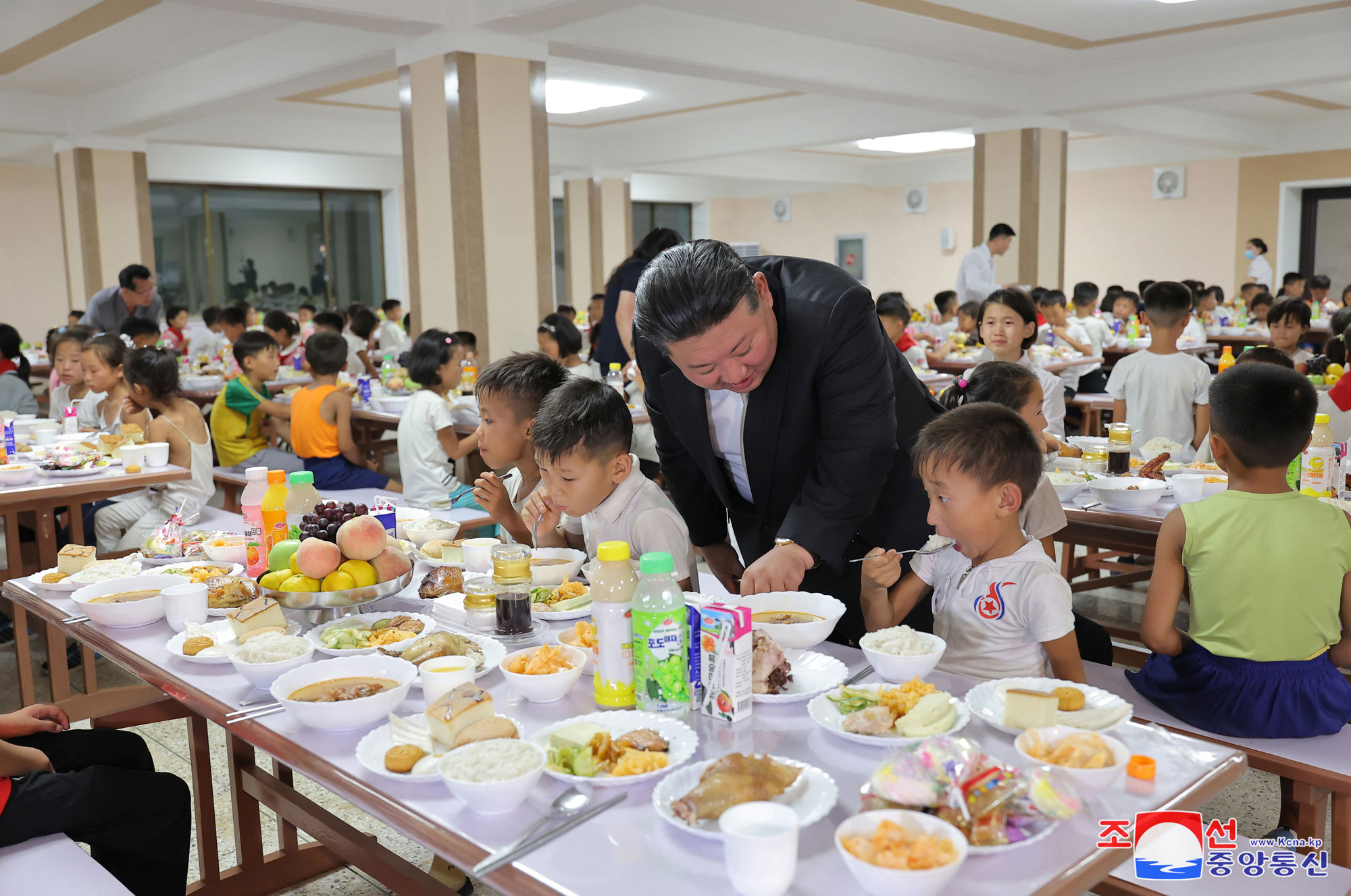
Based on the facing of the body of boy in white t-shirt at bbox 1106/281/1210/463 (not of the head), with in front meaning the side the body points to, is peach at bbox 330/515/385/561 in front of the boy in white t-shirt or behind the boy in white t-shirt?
behind

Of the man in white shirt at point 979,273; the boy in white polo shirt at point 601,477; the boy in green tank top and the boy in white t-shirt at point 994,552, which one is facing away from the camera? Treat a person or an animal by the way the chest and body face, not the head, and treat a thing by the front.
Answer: the boy in green tank top

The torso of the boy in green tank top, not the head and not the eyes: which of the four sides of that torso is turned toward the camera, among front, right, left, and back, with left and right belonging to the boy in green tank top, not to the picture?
back

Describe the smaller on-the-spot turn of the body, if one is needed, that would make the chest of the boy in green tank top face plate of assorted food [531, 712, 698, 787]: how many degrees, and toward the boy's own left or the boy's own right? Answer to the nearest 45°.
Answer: approximately 135° to the boy's own left

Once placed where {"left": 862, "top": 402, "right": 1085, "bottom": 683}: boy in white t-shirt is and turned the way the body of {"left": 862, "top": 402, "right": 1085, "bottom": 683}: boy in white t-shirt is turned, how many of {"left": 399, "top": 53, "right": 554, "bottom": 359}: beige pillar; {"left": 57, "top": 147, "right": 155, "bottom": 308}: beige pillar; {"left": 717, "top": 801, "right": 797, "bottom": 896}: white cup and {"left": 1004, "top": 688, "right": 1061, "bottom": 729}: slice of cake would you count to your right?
2

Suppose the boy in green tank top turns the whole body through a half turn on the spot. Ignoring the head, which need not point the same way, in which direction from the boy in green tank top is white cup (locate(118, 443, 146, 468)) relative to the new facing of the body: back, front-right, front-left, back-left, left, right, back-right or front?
right

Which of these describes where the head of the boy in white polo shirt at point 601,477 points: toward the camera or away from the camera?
toward the camera

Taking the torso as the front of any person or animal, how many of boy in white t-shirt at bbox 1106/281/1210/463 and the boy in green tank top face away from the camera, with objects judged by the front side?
2

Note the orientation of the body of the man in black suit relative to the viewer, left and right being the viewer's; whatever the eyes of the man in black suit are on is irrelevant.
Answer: facing the viewer and to the left of the viewer

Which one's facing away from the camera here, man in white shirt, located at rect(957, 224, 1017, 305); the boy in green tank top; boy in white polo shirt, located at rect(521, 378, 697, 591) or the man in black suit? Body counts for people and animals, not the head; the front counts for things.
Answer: the boy in green tank top

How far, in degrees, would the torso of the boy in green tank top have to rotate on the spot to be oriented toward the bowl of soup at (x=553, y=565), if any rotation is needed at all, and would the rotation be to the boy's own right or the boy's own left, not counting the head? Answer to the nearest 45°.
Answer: approximately 90° to the boy's own left

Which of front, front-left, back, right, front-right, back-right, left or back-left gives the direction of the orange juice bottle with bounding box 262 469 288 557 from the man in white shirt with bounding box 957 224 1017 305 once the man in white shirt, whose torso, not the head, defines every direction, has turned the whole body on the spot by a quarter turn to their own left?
back

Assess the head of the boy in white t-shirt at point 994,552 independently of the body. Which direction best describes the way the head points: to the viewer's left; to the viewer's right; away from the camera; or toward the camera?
to the viewer's left

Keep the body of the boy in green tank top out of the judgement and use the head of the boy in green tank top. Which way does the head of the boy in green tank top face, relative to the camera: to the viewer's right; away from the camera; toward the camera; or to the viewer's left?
away from the camera

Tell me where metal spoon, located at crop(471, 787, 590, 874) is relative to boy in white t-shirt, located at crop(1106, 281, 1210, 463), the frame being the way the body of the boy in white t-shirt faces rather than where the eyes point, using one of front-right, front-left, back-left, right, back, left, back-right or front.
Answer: back
